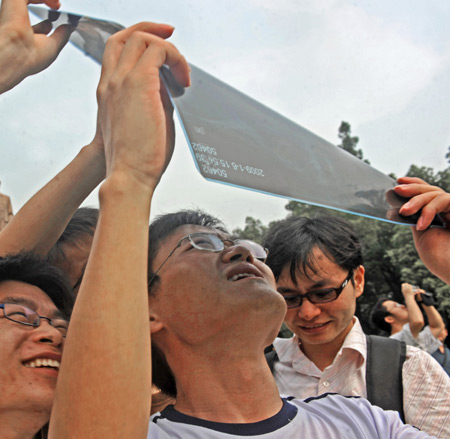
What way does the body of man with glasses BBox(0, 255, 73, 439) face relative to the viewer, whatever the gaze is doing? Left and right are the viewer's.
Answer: facing the viewer and to the right of the viewer

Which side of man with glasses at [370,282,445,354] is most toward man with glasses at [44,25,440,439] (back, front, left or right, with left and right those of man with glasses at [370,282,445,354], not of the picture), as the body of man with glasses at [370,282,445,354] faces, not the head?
right

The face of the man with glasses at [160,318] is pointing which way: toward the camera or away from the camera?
toward the camera

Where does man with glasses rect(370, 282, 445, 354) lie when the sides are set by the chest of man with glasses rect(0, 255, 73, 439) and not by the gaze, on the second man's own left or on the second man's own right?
on the second man's own left

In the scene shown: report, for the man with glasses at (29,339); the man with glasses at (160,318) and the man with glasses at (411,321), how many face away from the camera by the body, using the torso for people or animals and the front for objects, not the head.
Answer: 0

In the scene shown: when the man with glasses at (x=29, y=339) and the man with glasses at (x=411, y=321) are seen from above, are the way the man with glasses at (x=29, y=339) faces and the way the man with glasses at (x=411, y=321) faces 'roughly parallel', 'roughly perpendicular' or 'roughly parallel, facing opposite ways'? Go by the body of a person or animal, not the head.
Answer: roughly parallel

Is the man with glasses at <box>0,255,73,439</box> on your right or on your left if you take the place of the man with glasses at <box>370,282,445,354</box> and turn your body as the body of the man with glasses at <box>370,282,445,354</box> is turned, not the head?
on your right

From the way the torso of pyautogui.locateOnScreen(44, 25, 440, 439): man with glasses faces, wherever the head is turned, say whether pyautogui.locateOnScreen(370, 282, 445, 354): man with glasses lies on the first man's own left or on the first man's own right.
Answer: on the first man's own left
